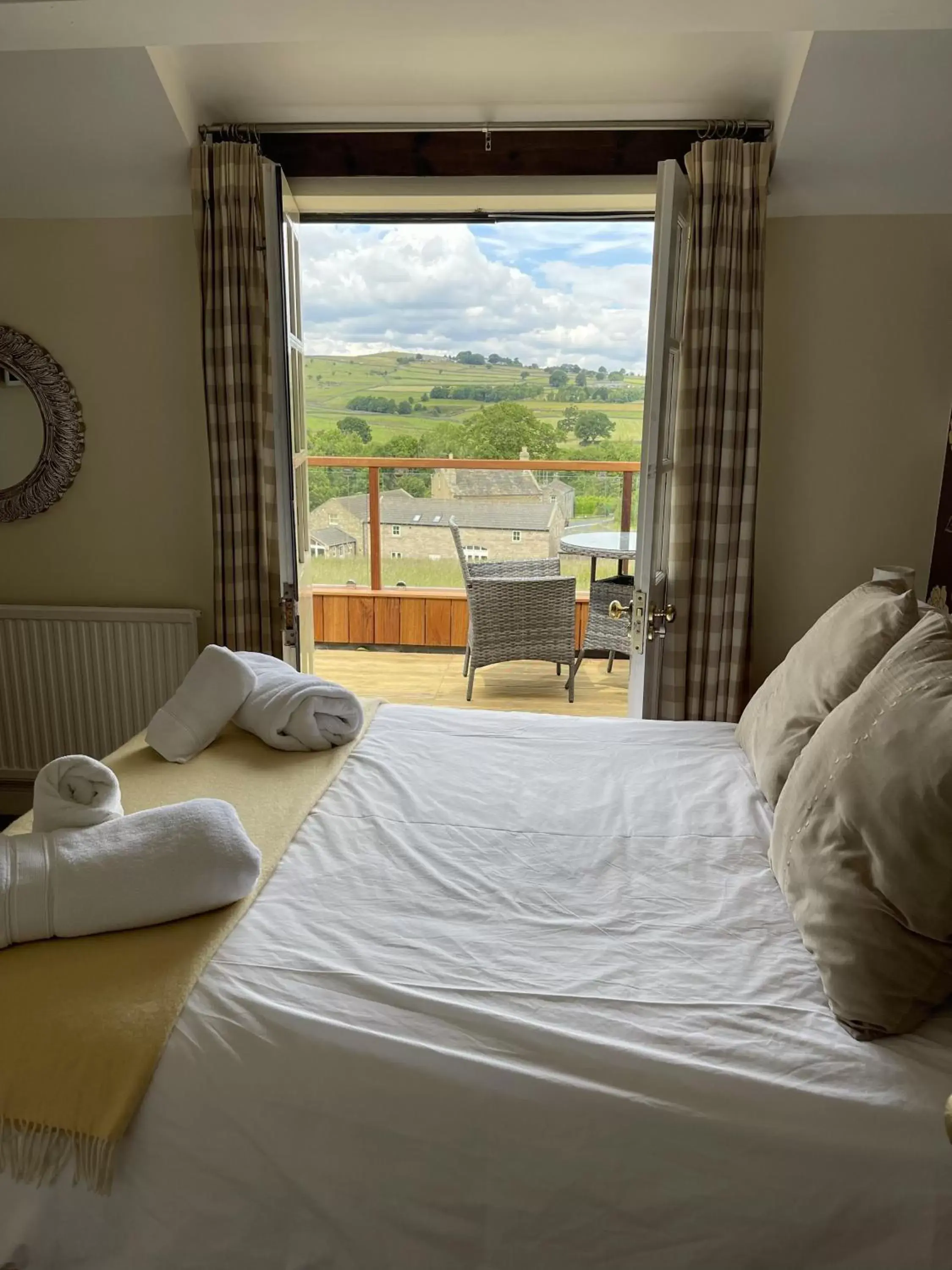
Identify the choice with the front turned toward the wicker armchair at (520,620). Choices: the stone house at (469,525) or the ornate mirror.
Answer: the stone house

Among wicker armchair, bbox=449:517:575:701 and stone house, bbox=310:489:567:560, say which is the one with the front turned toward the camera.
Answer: the stone house

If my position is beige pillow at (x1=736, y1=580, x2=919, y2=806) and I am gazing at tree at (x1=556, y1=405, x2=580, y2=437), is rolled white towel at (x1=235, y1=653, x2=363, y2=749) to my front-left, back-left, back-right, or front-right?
front-left

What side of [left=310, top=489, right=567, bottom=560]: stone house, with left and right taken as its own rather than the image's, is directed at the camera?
front

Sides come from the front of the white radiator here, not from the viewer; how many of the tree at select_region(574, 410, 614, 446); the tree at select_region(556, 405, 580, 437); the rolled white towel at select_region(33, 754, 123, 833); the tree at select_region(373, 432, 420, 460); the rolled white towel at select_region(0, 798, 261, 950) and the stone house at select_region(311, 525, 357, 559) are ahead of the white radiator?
2

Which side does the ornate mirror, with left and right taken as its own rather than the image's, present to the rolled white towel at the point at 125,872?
front

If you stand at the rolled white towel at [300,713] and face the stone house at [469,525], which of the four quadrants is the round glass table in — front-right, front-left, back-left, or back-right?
front-right

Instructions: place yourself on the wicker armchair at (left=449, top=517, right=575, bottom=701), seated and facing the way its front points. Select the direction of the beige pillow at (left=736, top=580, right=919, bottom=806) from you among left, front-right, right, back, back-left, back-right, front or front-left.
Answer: right

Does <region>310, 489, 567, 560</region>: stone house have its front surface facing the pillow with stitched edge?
yes

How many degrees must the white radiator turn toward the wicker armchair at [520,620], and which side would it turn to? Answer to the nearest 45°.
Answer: approximately 90° to its left

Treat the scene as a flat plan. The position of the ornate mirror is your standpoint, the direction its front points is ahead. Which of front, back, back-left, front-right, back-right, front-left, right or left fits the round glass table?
left
